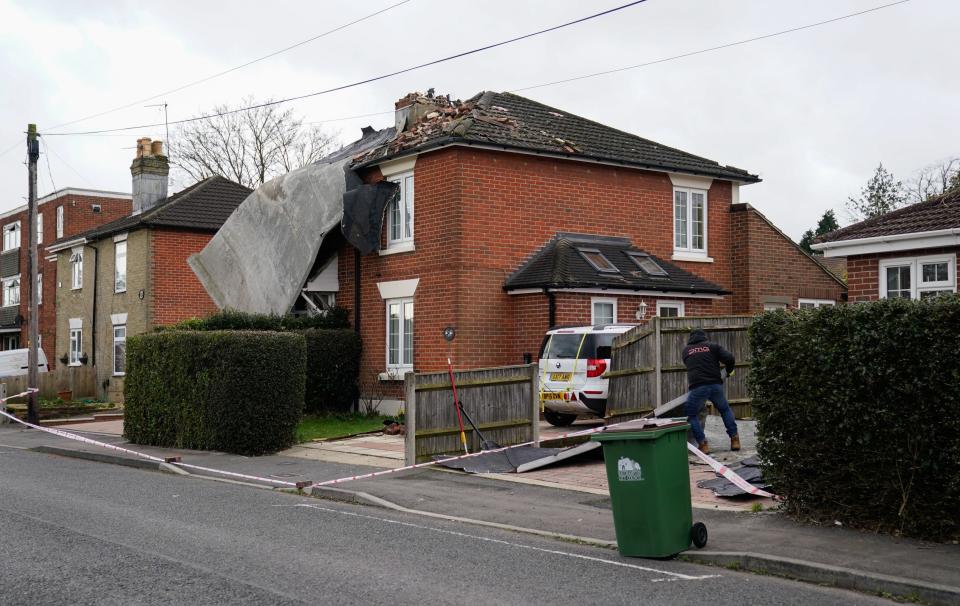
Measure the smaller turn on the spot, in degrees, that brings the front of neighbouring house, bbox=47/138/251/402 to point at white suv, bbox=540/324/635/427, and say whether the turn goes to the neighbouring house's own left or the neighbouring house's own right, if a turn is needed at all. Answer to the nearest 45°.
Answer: approximately 45° to the neighbouring house's own left

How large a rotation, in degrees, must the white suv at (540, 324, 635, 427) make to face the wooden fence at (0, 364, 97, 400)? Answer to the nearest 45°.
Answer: approximately 90° to its left

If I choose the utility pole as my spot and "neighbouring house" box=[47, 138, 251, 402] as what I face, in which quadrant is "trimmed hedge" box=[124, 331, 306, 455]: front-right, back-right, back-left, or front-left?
back-right

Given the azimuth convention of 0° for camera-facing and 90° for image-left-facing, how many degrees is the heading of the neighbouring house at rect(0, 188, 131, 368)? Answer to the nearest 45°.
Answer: approximately 45°

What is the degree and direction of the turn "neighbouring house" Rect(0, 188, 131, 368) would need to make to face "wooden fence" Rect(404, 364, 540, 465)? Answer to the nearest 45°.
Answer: approximately 45° to its left

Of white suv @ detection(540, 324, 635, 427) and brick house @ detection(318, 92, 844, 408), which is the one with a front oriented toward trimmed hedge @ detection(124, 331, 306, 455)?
the brick house

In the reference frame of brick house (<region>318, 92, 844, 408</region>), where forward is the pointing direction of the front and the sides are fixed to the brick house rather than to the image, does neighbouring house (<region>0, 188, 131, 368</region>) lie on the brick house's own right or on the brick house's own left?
on the brick house's own right

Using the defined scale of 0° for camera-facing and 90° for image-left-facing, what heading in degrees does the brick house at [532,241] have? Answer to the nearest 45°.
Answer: approximately 45°

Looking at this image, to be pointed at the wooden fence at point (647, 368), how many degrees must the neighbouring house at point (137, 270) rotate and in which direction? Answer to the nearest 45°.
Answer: approximately 45° to its left

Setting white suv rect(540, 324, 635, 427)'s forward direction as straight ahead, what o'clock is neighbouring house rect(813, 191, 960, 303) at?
The neighbouring house is roughly at 2 o'clock from the white suv.
